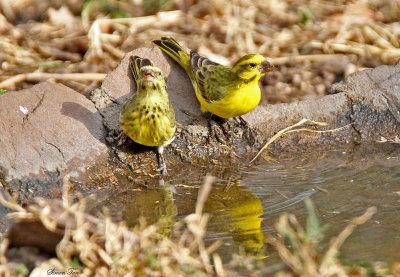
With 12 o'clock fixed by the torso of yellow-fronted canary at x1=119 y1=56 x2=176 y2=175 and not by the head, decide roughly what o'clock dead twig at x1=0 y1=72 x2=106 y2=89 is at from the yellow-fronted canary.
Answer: The dead twig is roughly at 5 o'clock from the yellow-fronted canary.

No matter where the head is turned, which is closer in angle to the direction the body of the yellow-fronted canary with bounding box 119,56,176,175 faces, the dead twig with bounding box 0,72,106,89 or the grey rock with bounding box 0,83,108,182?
the grey rock

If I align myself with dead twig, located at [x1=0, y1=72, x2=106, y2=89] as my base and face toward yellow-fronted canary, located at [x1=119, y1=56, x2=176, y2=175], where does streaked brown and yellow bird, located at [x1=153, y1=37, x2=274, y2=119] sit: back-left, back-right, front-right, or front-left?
front-left

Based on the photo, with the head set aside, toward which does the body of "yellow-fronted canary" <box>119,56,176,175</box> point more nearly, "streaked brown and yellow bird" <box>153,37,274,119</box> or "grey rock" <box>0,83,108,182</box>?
the grey rock

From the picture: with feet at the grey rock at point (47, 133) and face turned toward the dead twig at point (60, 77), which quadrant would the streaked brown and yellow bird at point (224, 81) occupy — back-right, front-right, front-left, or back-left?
front-right

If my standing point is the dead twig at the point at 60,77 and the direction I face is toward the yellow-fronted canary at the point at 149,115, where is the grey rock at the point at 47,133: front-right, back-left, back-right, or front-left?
front-right

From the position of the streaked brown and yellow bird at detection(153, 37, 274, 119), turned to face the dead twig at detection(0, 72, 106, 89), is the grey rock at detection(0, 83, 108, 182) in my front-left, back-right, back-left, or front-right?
front-left

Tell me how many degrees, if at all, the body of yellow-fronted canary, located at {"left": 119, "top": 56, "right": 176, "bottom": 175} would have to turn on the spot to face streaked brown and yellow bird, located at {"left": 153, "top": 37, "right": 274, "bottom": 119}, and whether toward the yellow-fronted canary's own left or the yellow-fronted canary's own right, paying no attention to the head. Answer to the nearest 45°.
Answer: approximately 135° to the yellow-fronted canary's own left

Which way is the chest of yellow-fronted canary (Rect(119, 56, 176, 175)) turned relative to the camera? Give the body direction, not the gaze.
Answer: toward the camera

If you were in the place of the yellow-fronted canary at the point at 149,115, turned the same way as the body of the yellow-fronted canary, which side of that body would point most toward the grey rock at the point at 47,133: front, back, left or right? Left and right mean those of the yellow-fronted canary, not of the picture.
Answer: right
